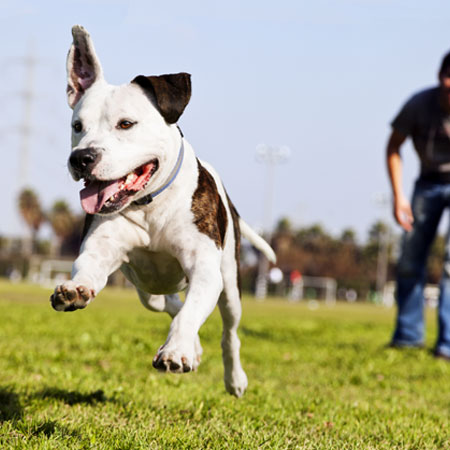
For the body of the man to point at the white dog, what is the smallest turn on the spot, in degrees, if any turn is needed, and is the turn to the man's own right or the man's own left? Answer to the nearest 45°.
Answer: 0° — they already face it

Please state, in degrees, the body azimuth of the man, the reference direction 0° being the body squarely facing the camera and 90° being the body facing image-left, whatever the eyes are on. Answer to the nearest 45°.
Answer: approximately 0°

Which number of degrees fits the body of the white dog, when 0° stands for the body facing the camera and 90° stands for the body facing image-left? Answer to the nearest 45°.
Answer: approximately 45°

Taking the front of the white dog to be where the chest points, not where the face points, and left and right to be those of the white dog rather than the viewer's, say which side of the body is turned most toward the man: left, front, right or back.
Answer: back
